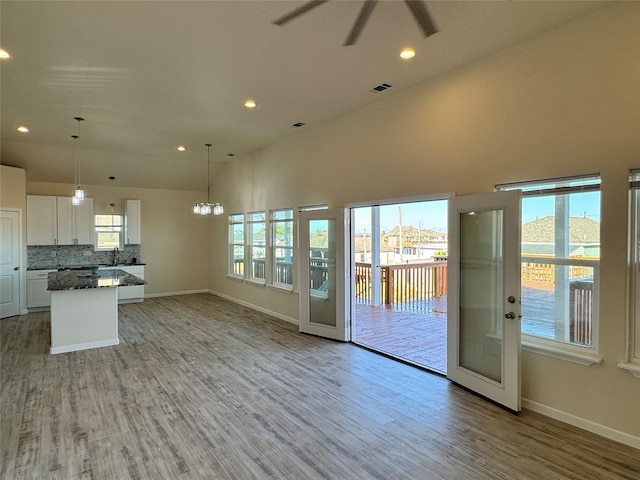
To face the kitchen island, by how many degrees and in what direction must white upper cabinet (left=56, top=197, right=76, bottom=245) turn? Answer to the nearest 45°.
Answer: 0° — it already faces it

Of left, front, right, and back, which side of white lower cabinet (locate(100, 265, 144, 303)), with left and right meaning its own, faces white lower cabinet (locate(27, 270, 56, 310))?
right

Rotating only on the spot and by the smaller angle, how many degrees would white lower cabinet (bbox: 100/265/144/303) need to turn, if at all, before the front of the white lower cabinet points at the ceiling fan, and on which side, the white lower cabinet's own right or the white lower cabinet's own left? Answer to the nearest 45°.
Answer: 0° — it already faces it

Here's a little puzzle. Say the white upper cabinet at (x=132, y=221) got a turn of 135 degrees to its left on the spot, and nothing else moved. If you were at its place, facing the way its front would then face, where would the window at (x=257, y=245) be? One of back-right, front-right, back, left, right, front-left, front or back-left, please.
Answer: right

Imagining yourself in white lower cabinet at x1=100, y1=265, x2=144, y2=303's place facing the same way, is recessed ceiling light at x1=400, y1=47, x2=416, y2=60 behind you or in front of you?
in front

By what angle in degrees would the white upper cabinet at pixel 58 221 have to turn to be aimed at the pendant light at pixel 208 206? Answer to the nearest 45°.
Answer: approximately 45° to its left
